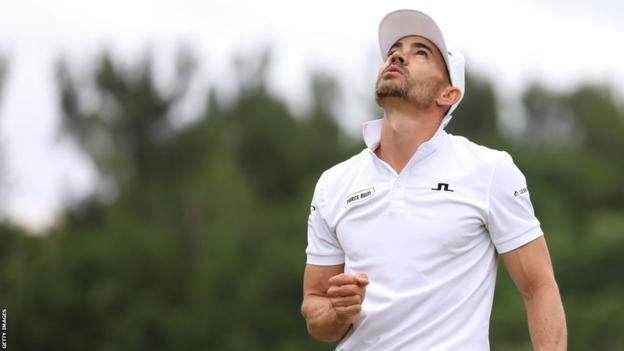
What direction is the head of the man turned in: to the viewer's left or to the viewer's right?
to the viewer's left

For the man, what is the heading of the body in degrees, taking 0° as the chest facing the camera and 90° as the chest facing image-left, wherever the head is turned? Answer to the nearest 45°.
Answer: approximately 45°
